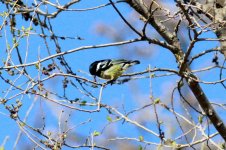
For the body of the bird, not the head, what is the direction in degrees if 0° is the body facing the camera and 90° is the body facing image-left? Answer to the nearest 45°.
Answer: approximately 90°
